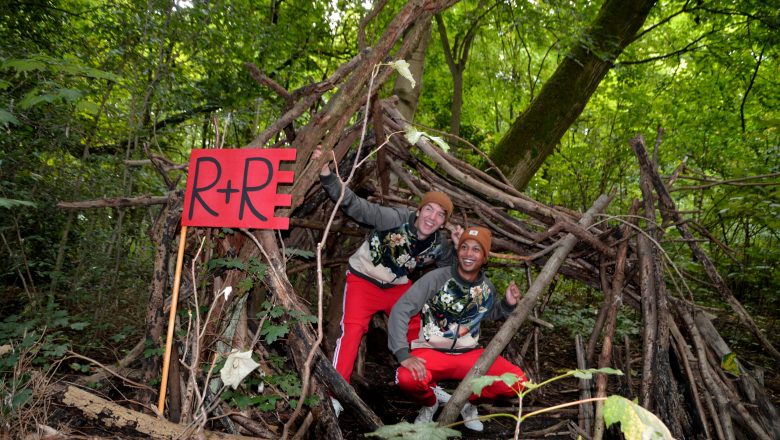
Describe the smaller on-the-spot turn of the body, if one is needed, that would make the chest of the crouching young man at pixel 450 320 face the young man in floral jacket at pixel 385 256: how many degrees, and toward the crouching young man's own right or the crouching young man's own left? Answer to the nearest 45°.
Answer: approximately 90° to the crouching young man's own right

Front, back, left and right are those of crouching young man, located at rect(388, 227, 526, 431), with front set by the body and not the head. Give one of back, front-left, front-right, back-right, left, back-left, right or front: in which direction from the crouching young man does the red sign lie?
front-right

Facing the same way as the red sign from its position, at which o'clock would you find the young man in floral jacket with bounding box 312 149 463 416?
The young man in floral jacket is roughly at 8 o'clock from the red sign.

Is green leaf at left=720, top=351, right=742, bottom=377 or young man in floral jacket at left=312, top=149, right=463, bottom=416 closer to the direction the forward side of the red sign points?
the green leaf

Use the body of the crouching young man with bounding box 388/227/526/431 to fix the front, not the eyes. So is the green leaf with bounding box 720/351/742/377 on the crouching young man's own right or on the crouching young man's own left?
on the crouching young man's own left

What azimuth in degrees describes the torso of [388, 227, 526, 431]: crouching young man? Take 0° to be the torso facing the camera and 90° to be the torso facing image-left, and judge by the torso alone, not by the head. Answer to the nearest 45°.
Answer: approximately 0°

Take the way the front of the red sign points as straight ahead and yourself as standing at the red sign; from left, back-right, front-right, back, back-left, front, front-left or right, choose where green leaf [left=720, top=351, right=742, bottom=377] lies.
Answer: left

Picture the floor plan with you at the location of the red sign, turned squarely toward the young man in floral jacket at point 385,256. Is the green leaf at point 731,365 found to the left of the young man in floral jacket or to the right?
right

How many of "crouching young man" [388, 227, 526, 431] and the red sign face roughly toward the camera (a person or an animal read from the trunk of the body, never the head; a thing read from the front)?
2
